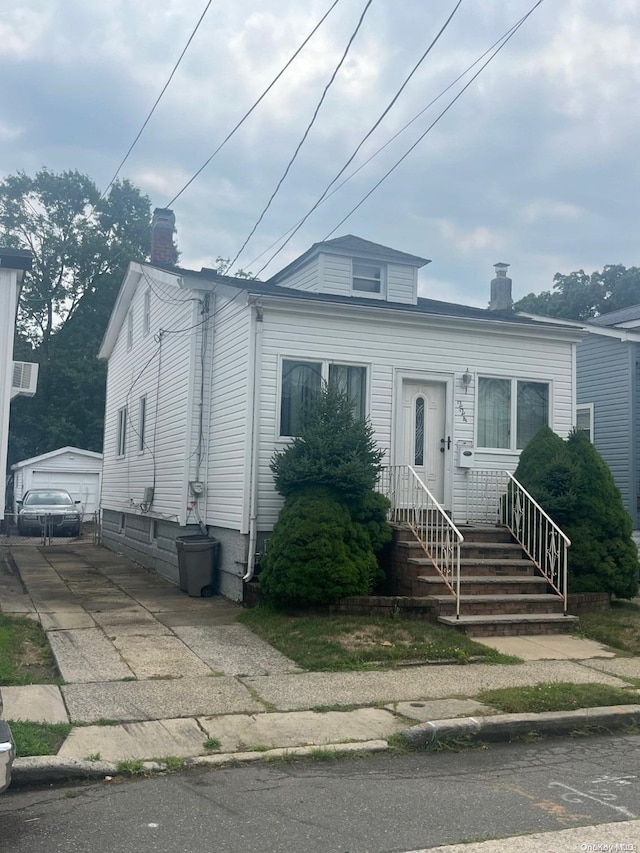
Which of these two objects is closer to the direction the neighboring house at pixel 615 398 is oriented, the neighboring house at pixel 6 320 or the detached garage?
the neighboring house

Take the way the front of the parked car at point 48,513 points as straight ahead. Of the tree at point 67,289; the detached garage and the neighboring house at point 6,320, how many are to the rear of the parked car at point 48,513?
2

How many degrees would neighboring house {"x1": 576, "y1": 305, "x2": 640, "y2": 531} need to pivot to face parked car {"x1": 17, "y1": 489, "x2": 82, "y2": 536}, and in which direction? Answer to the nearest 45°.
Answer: approximately 135° to its right

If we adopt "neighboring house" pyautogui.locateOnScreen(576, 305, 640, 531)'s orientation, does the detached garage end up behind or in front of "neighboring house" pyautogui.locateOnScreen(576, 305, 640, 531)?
behind

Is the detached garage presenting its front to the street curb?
yes

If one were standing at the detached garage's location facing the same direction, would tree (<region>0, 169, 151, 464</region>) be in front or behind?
behind

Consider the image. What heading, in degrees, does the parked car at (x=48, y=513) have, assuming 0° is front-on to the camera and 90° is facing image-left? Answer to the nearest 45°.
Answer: approximately 0°

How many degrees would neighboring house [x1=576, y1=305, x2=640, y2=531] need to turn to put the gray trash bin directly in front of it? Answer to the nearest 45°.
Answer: approximately 90° to its right

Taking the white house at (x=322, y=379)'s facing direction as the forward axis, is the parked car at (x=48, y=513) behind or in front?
behind

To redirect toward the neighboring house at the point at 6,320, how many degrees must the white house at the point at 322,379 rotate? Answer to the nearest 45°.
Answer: approximately 90° to its right

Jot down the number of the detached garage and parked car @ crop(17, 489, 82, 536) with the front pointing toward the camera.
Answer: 2

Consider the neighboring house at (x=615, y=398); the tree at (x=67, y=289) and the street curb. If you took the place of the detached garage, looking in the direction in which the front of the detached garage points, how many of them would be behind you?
1

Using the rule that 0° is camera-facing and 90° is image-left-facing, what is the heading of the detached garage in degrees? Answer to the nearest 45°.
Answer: approximately 0°
